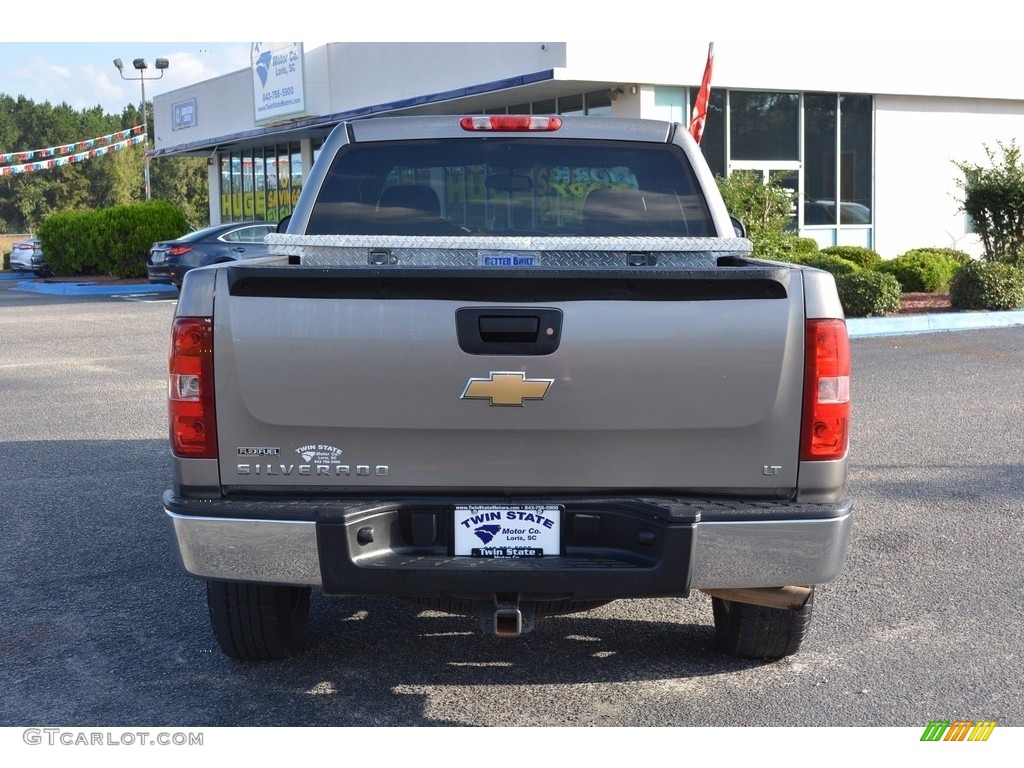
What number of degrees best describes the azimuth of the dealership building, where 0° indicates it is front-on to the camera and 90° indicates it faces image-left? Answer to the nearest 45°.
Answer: approximately 45°

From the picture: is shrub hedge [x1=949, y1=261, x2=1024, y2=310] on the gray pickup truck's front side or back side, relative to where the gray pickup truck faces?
on the front side

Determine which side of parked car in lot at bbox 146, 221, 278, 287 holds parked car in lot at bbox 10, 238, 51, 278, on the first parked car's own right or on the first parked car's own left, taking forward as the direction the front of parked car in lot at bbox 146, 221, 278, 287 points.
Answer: on the first parked car's own left

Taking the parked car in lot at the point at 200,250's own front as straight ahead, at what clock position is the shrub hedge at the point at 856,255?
The shrub hedge is roughly at 2 o'clock from the parked car in lot.

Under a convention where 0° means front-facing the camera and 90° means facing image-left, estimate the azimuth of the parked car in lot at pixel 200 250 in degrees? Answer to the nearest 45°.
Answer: approximately 225°

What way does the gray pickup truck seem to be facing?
away from the camera

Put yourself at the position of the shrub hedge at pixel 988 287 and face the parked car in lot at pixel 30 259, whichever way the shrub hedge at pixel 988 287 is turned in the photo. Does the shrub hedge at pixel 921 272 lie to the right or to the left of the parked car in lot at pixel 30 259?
right

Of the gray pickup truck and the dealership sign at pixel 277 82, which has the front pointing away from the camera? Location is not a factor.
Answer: the gray pickup truck

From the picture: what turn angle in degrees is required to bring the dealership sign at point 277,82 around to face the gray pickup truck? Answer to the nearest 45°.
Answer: approximately 45° to its left

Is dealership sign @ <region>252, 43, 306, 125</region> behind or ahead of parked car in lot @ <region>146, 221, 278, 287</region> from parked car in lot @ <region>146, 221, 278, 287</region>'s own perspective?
ahead

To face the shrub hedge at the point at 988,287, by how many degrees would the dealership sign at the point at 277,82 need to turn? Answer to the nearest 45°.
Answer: approximately 90° to its left
